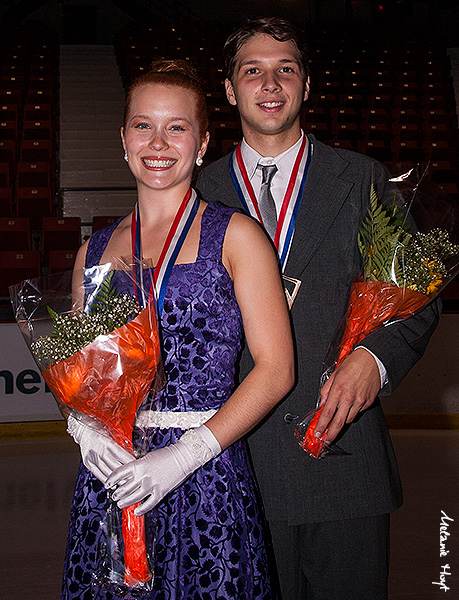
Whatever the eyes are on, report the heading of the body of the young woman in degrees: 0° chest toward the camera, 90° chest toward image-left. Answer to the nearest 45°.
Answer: approximately 45°

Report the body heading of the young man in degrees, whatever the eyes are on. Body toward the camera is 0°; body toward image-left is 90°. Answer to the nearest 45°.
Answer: approximately 45°
